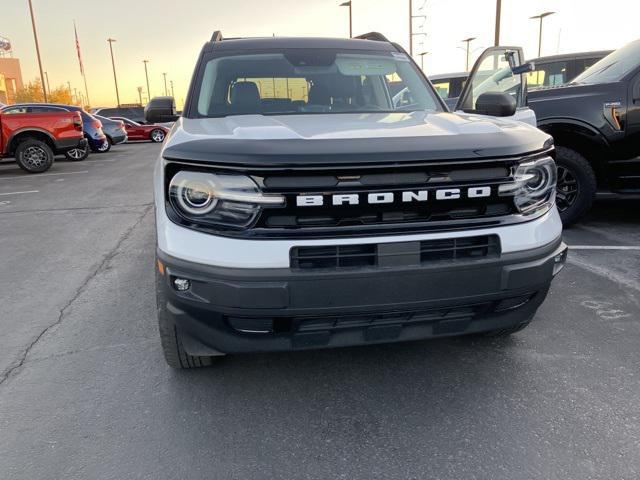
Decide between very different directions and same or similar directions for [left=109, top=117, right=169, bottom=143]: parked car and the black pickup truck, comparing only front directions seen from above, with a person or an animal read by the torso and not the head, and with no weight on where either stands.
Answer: very different directions

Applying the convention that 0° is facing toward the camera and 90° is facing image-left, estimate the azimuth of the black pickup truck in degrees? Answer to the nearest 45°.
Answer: approximately 45°

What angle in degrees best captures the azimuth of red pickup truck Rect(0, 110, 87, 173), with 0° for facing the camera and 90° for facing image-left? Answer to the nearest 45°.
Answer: approximately 90°

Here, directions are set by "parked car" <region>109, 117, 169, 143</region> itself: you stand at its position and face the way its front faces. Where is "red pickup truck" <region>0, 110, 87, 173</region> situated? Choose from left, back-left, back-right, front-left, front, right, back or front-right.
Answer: right

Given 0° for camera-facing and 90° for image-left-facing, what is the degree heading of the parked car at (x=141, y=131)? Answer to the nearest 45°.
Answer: approximately 270°

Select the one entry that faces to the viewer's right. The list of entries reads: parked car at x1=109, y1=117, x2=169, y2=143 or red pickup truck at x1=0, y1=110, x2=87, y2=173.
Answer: the parked car
